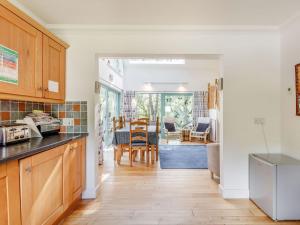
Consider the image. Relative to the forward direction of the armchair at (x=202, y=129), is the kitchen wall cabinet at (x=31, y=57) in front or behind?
in front

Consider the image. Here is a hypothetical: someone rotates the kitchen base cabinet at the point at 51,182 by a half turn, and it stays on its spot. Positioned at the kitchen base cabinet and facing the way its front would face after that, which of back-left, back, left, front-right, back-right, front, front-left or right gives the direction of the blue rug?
right

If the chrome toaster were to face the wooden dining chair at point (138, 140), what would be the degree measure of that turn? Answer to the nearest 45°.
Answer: approximately 90° to its left

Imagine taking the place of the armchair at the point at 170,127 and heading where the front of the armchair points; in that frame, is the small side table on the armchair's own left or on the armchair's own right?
on the armchair's own left

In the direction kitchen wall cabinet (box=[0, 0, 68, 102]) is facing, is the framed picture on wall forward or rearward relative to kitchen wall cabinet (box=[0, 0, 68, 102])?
forward

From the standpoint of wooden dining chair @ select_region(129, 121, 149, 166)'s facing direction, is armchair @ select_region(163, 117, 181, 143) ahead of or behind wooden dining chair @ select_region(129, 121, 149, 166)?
ahead

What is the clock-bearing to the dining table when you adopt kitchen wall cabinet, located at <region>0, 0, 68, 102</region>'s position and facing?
The dining table is roughly at 9 o'clock from the kitchen wall cabinet.

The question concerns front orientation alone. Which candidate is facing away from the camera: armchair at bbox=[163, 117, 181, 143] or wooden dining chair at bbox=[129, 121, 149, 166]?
the wooden dining chair

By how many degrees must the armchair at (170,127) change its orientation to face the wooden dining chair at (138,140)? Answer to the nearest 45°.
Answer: approximately 45° to its right

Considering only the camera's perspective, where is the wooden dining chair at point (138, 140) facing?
facing away from the viewer
